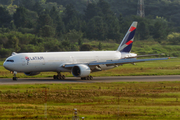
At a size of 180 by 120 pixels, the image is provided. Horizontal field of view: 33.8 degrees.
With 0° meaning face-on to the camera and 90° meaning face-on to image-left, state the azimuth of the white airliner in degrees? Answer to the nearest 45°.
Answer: approximately 45°
